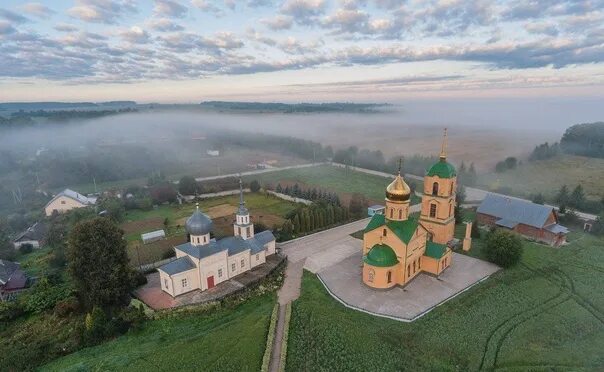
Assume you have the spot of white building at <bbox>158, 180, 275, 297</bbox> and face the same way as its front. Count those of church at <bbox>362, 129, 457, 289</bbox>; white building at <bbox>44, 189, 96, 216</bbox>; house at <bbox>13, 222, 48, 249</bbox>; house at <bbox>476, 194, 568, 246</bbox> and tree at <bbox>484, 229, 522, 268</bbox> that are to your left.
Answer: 2

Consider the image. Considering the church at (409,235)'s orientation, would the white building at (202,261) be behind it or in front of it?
behind

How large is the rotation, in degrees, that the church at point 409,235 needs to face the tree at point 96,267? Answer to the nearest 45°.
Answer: approximately 180°

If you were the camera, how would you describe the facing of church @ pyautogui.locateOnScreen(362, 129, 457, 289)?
facing away from the viewer and to the right of the viewer

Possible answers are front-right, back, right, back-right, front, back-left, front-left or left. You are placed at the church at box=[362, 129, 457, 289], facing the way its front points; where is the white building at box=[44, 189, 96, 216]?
back-left

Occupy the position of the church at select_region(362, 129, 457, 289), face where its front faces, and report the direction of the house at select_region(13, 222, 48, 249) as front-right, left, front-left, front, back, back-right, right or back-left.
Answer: back-left

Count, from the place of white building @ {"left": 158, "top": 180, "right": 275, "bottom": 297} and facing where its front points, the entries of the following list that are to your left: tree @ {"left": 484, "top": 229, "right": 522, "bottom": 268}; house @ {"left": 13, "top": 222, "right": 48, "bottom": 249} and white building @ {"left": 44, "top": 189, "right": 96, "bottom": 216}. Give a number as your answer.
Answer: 2

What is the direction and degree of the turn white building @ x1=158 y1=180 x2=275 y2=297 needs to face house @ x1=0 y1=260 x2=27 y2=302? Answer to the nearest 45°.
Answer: approximately 135° to its left

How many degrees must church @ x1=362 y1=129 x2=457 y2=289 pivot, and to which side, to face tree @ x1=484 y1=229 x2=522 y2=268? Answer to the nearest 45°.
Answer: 0° — it already faces it

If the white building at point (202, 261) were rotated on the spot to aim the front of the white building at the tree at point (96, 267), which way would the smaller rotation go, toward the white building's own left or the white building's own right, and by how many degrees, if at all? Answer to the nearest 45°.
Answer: approximately 90° to the white building's own right
